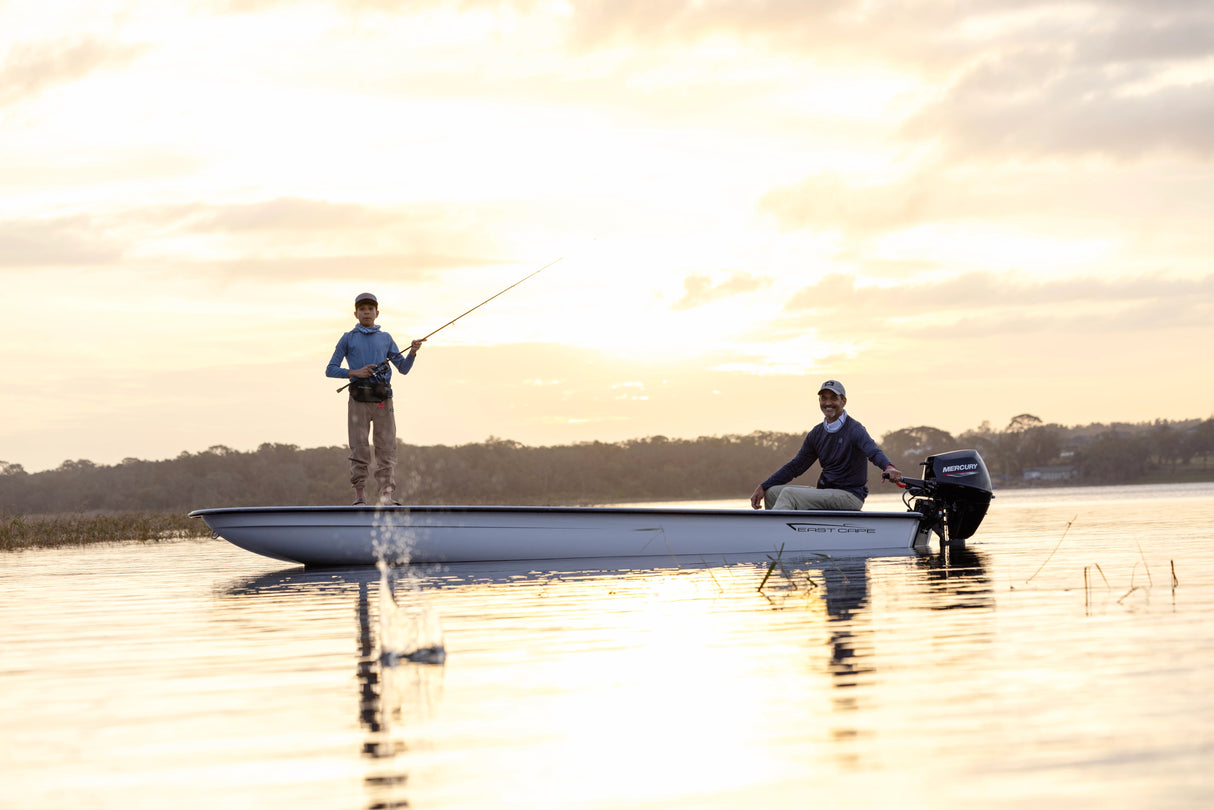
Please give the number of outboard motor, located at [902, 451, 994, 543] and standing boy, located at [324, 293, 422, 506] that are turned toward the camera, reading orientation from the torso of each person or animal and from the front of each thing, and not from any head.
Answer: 1

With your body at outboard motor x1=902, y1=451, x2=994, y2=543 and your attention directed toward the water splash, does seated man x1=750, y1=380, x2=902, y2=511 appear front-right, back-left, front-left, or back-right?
front-right

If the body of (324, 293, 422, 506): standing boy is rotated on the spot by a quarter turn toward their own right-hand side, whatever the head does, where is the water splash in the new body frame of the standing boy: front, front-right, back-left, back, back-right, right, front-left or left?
left

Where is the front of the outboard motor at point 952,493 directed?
to the viewer's left

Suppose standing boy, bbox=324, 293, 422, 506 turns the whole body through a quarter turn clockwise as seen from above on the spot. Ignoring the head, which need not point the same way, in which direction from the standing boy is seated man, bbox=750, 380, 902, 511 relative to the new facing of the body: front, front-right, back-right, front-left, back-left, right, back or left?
back

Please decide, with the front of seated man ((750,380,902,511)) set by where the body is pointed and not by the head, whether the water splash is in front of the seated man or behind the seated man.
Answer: in front

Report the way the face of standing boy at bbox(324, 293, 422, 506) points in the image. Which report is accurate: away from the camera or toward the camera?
toward the camera

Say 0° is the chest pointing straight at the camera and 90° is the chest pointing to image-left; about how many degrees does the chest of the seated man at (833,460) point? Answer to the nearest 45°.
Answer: approximately 45°

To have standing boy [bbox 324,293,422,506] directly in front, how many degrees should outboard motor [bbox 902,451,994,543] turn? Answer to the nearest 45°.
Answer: approximately 45° to its left

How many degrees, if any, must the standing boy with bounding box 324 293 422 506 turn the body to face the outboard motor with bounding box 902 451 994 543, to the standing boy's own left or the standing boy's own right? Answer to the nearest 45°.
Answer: approximately 90° to the standing boy's own left

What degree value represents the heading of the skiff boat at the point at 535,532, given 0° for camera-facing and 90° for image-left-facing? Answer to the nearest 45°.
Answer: approximately 90°

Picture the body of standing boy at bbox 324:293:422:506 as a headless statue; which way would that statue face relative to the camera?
toward the camera

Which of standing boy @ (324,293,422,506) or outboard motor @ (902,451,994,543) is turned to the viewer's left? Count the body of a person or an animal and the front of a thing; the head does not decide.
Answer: the outboard motor
